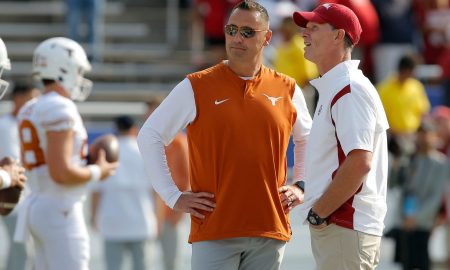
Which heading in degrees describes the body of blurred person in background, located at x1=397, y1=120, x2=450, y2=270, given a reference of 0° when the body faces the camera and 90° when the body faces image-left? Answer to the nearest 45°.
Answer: approximately 45°

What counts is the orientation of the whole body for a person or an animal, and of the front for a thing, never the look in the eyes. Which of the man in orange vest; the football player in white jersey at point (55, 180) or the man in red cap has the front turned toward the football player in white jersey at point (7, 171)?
the man in red cap

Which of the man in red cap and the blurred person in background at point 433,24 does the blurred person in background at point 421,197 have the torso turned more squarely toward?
the man in red cap

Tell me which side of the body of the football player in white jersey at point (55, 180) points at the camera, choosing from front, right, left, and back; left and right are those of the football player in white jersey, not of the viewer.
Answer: right

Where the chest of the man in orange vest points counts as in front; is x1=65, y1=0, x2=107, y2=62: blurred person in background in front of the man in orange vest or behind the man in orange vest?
behind

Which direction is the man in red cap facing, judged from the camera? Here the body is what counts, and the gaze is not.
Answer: to the viewer's left

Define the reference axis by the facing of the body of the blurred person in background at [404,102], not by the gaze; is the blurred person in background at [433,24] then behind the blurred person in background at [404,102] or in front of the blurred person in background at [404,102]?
behind

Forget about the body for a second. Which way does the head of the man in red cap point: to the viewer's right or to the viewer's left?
to the viewer's left
